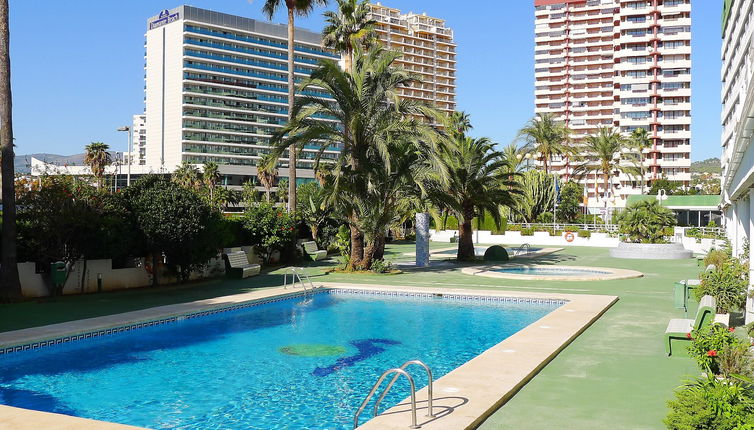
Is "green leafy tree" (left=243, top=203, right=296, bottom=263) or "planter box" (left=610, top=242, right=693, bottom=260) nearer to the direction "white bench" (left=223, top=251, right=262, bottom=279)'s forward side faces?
the planter box

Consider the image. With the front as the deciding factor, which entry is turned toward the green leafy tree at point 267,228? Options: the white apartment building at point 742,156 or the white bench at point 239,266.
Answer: the white apartment building

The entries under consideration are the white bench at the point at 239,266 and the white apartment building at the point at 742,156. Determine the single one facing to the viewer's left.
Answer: the white apartment building

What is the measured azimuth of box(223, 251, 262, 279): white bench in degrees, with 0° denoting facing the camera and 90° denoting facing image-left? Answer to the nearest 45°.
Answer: approximately 315°

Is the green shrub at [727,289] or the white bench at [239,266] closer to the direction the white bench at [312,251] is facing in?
the green shrub

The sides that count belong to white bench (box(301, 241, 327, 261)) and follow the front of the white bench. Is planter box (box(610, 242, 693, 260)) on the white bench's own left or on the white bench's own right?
on the white bench's own left

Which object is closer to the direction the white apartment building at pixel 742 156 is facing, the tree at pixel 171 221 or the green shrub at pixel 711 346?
the tree

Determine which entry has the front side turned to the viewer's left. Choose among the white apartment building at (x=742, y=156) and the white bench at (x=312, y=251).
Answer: the white apartment building

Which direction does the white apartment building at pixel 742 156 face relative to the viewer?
to the viewer's left

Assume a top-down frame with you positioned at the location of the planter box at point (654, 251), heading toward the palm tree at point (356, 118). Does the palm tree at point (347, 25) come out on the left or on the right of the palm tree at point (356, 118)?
right

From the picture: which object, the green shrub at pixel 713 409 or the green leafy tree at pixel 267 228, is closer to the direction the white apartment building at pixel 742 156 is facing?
the green leafy tree
